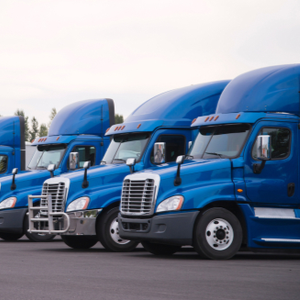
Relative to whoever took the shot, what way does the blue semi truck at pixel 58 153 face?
facing the viewer and to the left of the viewer

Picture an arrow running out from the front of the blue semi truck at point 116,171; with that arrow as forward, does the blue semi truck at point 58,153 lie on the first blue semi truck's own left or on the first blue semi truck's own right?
on the first blue semi truck's own right

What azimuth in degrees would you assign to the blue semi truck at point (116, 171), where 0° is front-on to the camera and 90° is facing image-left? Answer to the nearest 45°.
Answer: approximately 45°

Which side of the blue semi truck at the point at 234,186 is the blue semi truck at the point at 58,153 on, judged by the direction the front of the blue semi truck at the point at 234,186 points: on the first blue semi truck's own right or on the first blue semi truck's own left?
on the first blue semi truck's own right

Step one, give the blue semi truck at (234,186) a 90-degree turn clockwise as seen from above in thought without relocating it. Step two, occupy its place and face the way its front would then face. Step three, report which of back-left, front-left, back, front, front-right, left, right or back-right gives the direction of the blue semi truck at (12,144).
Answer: front

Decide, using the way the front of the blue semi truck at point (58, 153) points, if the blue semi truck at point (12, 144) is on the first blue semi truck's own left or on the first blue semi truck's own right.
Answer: on the first blue semi truck's own right

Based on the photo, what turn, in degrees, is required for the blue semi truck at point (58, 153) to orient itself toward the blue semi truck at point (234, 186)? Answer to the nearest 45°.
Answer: approximately 90° to its left

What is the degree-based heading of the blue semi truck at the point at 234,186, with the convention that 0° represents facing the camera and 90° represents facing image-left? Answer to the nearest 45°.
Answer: approximately 45°

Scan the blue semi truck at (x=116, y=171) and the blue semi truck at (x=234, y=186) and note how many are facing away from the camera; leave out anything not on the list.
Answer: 0

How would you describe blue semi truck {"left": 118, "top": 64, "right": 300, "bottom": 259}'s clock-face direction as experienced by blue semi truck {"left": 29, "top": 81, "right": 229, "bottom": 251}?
blue semi truck {"left": 118, "top": 64, "right": 300, "bottom": 259} is roughly at 9 o'clock from blue semi truck {"left": 29, "top": 81, "right": 229, "bottom": 251}.
